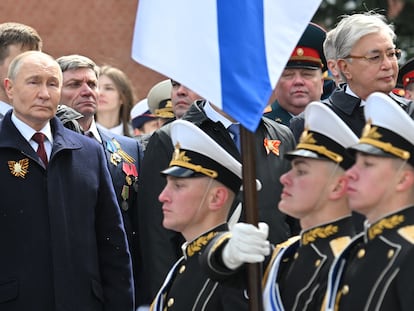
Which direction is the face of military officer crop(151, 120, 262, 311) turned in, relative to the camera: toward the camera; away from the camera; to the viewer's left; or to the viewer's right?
to the viewer's left

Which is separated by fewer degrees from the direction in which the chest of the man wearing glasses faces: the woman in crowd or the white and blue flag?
the white and blue flag

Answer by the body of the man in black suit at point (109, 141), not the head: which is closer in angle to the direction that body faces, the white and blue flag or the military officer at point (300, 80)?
the white and blue flag

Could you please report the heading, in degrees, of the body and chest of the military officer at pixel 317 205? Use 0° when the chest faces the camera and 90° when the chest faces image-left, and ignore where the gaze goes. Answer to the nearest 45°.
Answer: approximately 45°

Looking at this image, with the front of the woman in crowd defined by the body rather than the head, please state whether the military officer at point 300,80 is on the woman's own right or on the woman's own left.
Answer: on the woman's own left

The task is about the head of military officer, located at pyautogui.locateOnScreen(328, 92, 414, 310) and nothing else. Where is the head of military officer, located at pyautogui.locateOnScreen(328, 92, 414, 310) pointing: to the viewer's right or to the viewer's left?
to the viewer's left

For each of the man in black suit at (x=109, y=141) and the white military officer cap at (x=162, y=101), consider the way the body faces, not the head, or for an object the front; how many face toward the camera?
2

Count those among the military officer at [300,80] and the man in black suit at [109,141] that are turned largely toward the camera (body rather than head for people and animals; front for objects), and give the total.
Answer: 2
